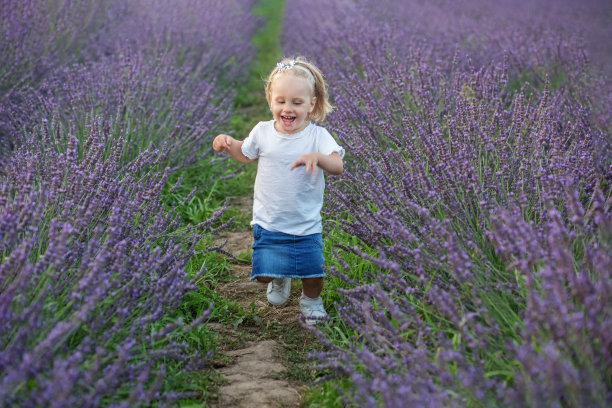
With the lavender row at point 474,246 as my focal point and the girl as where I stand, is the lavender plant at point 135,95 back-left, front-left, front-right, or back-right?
back-left

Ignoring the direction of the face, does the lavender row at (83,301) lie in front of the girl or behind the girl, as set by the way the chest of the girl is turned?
in front

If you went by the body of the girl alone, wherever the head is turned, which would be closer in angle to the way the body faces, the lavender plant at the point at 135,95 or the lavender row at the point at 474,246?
the lavender row

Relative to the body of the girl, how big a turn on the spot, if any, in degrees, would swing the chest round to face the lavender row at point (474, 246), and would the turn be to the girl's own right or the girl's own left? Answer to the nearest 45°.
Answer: approximately 45° to the girl's own left

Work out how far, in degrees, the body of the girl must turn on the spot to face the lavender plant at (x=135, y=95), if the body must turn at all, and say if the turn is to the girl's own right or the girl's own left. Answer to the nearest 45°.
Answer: approximately 135° to the girl's own right

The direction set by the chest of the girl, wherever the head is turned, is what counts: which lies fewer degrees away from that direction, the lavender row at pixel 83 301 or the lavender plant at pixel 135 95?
the lavender row

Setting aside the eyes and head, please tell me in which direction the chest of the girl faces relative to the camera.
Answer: toward the camera
